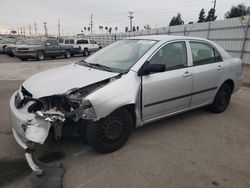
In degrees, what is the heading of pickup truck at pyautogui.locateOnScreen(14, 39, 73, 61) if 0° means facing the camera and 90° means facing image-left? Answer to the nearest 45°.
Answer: approximately 45°

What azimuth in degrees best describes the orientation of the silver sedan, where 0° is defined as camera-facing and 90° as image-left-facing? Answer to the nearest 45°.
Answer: approximately 45°

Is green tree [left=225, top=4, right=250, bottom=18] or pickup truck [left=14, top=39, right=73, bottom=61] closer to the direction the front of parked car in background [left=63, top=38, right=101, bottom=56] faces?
the pickup truck

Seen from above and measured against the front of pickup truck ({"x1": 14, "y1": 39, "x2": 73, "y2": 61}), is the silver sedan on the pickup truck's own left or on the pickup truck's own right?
on the pickup truck's own left

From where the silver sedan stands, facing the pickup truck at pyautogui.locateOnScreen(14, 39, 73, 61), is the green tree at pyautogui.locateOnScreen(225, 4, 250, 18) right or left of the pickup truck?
right

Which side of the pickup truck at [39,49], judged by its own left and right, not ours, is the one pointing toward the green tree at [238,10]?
back

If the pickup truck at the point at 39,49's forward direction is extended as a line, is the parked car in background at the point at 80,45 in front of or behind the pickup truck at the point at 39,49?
behind

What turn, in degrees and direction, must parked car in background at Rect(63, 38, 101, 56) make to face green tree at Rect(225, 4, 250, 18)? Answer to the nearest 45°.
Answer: approximately 180°

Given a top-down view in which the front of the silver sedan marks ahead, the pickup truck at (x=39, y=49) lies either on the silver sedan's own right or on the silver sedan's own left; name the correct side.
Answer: on the silver sedan's own right
